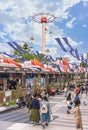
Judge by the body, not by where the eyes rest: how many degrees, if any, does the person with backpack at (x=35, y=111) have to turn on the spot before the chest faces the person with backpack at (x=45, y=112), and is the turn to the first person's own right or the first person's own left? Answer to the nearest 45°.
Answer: approximately 135° to the first person's own right

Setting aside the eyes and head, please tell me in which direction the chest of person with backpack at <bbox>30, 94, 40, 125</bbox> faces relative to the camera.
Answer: away from the camera
